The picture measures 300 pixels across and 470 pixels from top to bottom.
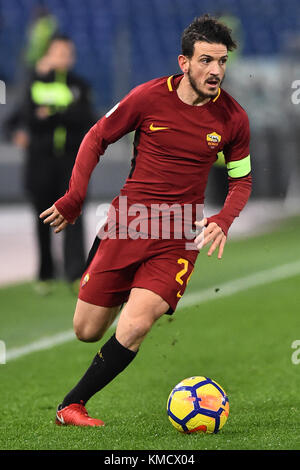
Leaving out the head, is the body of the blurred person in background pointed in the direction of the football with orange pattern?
yes

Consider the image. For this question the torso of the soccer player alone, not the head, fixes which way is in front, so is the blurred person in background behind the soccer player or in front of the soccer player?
behind

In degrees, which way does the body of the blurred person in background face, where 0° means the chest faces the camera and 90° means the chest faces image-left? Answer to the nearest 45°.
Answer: approximately 0°
